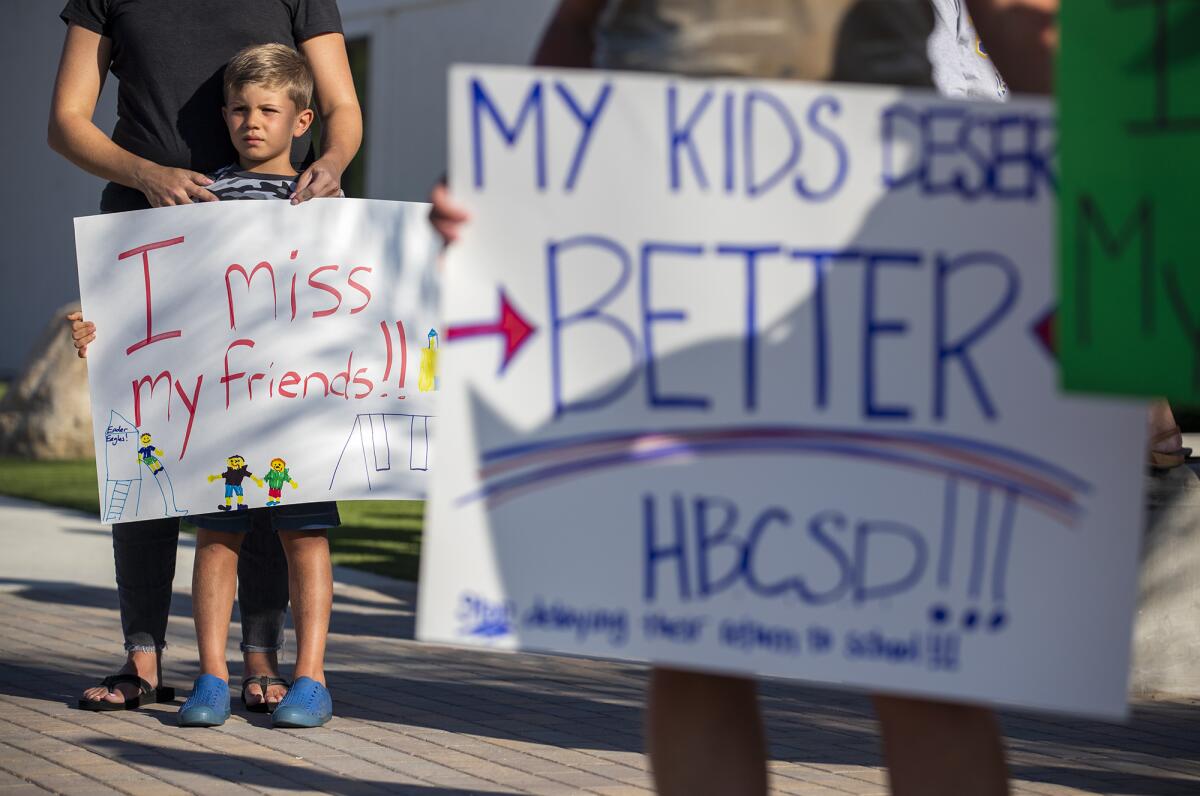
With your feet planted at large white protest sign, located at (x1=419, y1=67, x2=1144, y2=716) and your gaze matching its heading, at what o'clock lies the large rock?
The large rock is roughly at 5 o'clock from the large white protest sign.

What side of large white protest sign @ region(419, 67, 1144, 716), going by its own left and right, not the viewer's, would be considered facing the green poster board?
left

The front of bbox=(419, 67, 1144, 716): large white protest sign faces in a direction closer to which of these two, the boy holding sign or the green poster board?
the green poster board

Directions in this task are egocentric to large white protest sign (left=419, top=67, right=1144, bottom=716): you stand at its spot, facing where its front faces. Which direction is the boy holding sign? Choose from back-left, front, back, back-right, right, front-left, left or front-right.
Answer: back-right

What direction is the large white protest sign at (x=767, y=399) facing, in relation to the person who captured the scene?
facing the viewer

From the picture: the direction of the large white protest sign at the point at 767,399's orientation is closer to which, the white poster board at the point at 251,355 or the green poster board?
the green poster board
